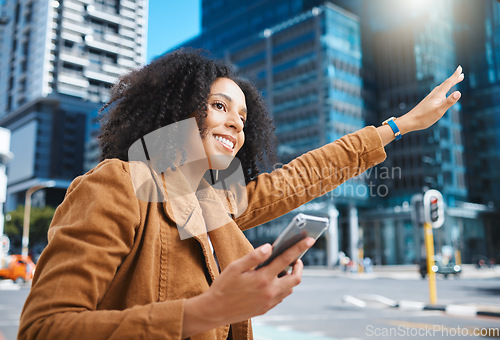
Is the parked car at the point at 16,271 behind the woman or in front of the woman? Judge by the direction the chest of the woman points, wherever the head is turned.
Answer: behind

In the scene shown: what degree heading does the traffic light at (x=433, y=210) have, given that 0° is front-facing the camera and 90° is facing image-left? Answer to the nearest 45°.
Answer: approximately 0°

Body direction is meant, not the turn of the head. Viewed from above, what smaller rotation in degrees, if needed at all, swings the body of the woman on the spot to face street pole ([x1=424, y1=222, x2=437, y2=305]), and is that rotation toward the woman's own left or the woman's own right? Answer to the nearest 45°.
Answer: approximately 90° to the woman's own left

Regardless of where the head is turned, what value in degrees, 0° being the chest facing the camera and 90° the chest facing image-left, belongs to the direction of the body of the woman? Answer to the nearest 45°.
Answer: approximately 315°

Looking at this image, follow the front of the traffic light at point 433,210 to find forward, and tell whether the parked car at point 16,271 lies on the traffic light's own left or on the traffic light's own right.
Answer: on the traffic light's own right

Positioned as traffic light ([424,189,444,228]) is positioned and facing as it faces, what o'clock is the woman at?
The woman is roughly at 12 o'clock from the traffic light.

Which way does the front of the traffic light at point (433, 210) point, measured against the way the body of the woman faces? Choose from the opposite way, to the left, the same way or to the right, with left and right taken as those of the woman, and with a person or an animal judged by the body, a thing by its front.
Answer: to the right
